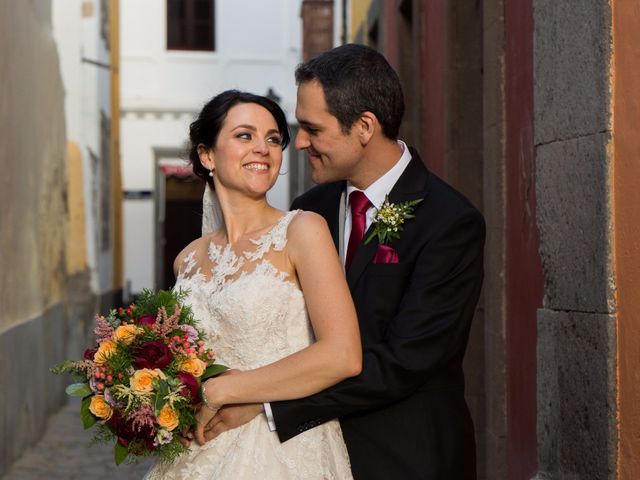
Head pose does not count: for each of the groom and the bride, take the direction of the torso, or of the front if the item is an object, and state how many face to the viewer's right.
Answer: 0

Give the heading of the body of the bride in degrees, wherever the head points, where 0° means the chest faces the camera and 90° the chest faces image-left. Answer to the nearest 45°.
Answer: approximately 45°

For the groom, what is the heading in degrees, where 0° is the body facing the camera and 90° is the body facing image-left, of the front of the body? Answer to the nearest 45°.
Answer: approximately 45°
